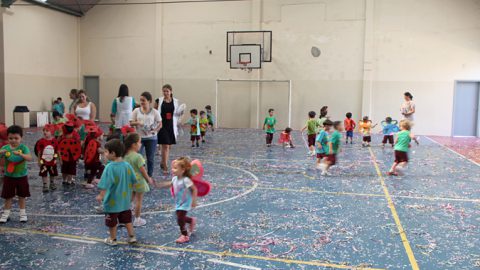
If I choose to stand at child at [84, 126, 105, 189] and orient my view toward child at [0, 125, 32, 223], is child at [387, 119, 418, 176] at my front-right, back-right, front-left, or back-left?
back-left

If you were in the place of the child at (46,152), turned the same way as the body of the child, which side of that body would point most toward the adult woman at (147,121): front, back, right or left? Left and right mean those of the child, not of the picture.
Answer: left

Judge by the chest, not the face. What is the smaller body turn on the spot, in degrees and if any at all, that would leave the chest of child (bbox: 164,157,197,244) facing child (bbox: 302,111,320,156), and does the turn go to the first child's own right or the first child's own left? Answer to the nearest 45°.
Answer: approximately 180°

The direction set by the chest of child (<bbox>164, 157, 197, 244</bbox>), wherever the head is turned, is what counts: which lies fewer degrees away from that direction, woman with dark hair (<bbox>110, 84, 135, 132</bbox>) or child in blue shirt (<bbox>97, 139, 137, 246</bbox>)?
the child in blue shirt

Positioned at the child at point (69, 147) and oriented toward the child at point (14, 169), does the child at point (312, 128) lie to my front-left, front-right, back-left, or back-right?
back-left

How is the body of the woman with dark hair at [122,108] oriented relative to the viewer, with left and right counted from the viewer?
facing away from the viewer

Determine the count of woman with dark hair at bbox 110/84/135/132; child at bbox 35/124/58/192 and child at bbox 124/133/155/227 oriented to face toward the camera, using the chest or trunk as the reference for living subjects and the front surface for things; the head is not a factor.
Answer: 1

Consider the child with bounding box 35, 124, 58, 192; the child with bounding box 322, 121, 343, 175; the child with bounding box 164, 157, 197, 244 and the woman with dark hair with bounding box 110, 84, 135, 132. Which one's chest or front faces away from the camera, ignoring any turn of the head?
the woman with dark hair

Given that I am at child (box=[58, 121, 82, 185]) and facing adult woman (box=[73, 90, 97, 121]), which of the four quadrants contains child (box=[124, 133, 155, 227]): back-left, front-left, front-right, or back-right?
back-right

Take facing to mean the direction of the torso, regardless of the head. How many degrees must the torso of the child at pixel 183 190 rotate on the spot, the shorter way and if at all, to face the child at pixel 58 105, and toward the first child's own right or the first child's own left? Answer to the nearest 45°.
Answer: approximately 135° to the first child's own right
